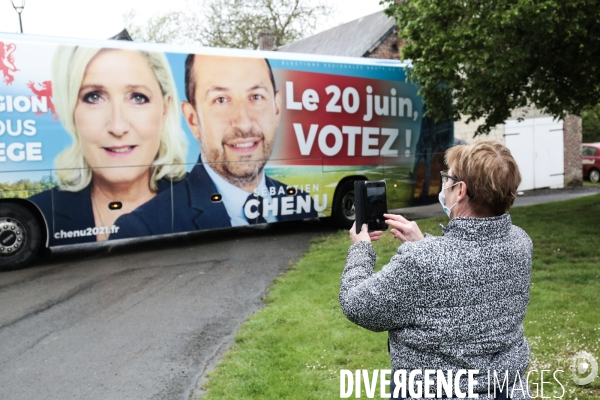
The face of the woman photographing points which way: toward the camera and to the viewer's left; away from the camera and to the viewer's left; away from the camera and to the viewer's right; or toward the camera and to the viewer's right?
away from the camera and to the viewer's left

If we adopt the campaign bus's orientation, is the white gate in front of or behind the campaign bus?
in front

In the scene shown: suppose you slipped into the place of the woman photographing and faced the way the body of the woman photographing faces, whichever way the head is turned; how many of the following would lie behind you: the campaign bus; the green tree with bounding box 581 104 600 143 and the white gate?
0

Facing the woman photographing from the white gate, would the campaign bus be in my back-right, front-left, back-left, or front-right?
front-right

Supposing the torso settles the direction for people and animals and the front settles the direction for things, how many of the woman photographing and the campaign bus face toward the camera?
0

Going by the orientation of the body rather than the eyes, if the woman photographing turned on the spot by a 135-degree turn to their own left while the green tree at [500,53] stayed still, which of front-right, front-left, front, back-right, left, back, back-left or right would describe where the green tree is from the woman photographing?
back

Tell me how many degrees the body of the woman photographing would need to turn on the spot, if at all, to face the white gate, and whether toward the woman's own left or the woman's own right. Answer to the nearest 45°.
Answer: approximately 45° to the woman's own right

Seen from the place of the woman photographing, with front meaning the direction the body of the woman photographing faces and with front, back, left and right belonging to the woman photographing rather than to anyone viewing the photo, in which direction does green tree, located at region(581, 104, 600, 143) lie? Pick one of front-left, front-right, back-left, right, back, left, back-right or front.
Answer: front-right

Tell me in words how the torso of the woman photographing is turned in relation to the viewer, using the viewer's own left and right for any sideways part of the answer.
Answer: facing away from the viewer and to the left of the viewer

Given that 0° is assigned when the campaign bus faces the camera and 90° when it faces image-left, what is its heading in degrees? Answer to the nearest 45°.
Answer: approximately 225°

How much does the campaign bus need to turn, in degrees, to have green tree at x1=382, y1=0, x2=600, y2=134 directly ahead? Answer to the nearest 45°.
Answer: approximately 45° to its right

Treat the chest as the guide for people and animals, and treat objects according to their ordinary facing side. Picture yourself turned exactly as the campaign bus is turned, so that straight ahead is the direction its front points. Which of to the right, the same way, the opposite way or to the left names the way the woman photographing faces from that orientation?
to the left

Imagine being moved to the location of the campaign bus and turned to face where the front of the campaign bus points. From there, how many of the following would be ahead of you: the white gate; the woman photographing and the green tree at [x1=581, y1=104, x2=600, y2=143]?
2

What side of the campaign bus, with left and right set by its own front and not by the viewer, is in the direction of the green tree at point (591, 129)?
front
